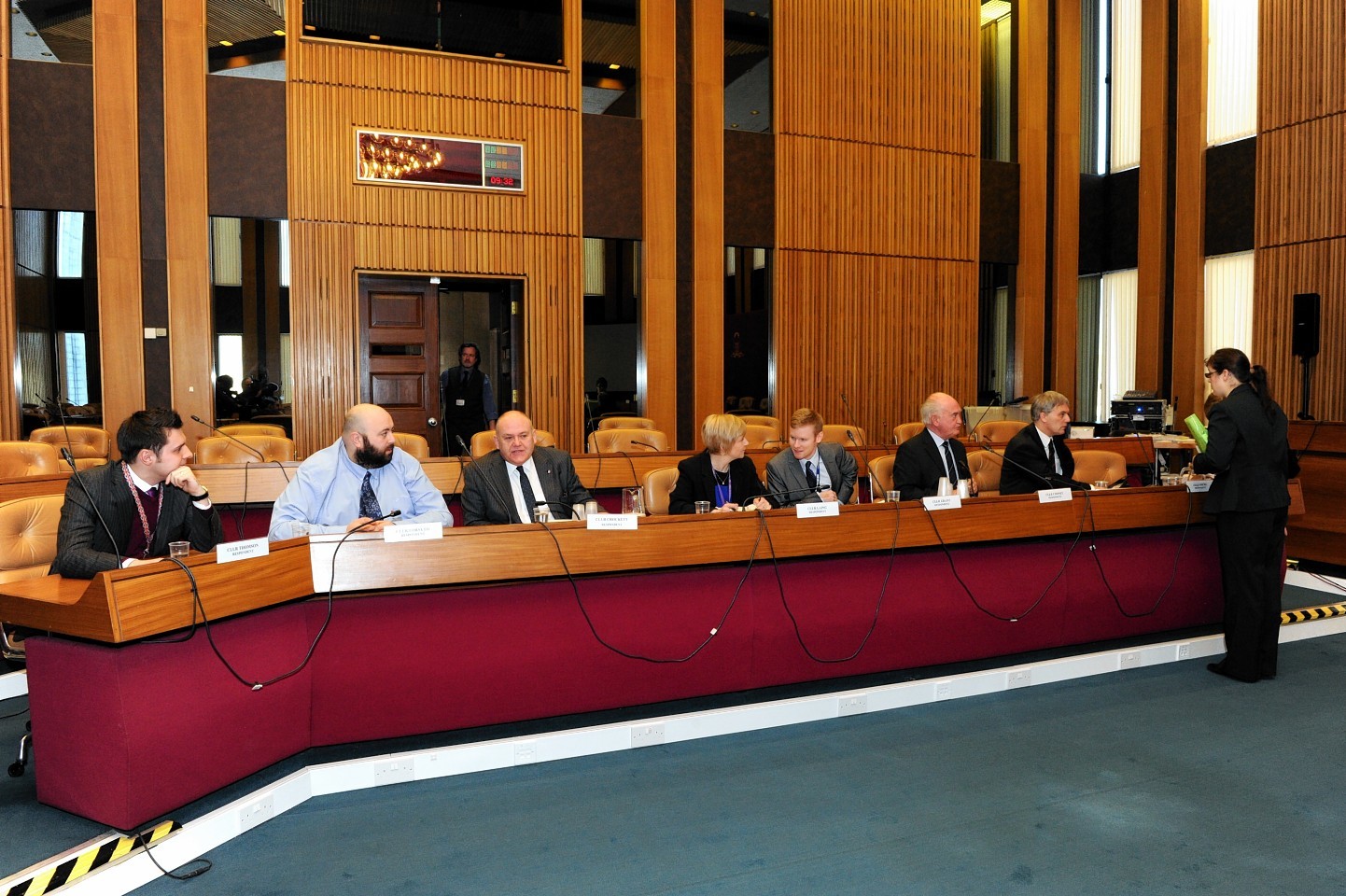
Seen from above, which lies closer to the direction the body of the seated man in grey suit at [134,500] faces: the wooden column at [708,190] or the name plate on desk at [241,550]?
the name plate on desk

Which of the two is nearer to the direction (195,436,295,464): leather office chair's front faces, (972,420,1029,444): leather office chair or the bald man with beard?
the bald man with beard

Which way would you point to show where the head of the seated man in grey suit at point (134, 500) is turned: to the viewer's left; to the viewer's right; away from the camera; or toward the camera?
to the viewer's right

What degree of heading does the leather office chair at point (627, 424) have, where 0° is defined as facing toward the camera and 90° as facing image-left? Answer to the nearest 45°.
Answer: approximately 0°

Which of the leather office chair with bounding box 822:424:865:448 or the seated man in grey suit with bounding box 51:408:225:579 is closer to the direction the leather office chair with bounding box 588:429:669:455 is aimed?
the seated man in grey suit

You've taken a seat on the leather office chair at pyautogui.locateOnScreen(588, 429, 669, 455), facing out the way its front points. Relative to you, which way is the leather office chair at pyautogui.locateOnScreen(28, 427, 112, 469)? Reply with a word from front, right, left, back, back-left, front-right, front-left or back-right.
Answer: right

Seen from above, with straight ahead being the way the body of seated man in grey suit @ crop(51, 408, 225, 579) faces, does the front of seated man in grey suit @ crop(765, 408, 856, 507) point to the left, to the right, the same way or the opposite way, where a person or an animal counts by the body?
to the right

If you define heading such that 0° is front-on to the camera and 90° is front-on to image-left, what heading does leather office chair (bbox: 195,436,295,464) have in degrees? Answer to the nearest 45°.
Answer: approximately 0°
